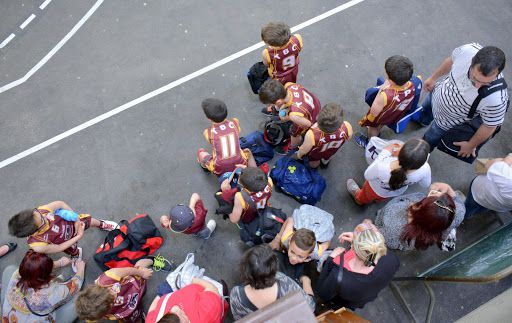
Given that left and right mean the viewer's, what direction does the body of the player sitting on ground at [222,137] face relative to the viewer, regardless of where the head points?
facing away from the viewer

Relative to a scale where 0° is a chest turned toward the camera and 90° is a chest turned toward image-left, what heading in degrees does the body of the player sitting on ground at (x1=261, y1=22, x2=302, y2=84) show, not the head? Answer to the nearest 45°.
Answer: approximately 135°

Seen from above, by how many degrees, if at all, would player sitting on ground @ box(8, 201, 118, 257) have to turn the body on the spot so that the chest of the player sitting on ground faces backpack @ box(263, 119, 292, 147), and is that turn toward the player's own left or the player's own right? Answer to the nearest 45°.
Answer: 0° — they already face it

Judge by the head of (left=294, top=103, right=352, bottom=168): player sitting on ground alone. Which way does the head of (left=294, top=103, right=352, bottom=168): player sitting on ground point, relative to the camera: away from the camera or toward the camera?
away from the camera

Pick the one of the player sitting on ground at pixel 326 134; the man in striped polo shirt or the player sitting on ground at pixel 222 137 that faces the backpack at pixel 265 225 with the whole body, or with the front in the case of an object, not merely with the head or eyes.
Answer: the man in striped polo shirt

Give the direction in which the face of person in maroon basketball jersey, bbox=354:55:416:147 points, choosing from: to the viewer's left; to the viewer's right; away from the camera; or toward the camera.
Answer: away from the camera

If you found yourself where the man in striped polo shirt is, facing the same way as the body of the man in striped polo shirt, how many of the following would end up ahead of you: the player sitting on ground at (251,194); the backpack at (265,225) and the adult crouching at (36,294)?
3

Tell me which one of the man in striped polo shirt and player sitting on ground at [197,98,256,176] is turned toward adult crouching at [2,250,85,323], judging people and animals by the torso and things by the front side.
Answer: the man in striped polo shirt

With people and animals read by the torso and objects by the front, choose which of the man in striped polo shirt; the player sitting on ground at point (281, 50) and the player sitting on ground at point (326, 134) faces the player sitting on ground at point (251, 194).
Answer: the man in striped polo shirt

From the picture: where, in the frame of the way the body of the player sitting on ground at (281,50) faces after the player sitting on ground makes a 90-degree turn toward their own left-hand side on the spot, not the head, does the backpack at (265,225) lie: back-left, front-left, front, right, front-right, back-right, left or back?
front-left

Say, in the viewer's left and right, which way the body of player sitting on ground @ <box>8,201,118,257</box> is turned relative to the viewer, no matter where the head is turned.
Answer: facing to the right of the viewer

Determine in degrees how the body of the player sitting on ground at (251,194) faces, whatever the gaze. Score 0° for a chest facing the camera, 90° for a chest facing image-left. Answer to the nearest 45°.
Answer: approximately 135°

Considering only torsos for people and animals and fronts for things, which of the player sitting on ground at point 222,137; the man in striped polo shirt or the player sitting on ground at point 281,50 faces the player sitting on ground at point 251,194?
the man in striped polo shirt

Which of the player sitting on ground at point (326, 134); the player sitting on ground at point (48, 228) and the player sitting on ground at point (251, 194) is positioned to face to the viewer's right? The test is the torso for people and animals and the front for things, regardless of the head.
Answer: the player sitting on ground at point (48, 228)

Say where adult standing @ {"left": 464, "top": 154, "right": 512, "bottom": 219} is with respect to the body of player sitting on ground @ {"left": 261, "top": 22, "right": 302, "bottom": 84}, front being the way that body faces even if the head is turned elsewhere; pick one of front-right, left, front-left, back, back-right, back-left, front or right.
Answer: back

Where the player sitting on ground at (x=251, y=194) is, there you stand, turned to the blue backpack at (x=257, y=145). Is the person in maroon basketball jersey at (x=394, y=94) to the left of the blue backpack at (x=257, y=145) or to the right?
right
